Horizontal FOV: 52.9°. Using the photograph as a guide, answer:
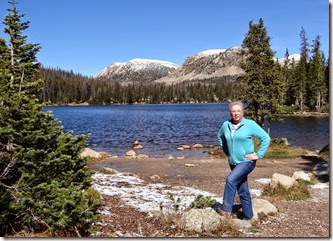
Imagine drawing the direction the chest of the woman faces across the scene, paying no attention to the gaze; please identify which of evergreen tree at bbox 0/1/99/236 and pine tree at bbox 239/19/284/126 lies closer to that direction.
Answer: the evergreen tree

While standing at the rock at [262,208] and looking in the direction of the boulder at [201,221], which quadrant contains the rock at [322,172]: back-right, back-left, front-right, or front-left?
back-right

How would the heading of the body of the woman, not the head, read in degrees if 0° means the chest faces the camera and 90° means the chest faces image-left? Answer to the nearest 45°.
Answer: approximately 45°

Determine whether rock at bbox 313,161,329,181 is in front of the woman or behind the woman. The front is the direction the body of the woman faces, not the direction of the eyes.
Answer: behind
